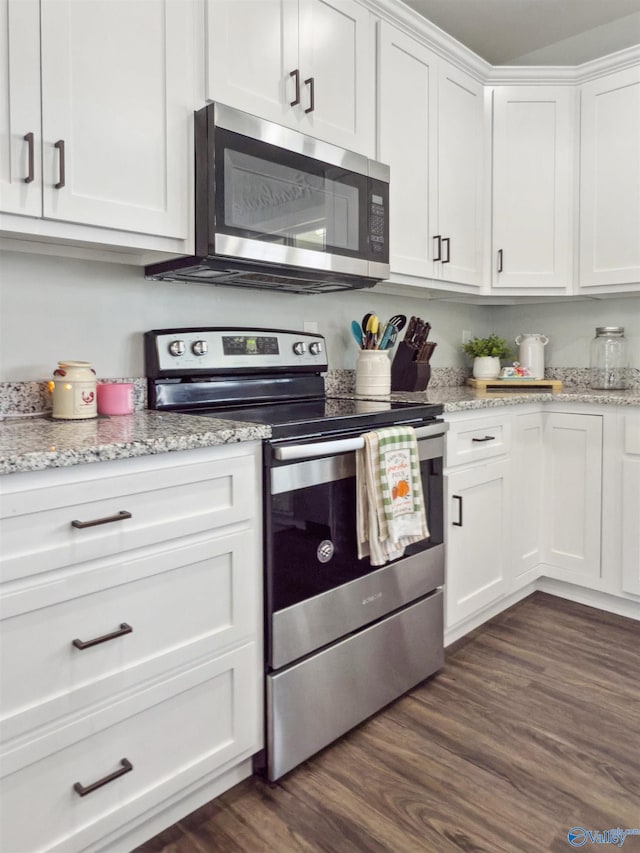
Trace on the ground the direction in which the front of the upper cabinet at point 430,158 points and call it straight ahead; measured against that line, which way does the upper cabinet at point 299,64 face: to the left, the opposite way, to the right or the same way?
the same way

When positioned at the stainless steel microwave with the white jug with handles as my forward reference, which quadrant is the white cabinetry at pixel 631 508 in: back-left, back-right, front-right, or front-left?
front-right

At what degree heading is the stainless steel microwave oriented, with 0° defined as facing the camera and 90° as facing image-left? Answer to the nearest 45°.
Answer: approximately 315°

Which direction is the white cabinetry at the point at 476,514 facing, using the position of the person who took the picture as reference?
facing the viewer and to the right of the viewer

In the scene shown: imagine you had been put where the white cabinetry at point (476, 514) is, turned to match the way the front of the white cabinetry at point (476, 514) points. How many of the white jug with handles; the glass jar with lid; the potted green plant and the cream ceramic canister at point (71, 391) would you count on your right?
1

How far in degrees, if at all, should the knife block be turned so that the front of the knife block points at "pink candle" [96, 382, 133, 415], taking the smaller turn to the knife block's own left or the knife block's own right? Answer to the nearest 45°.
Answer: approximately 90° to the knife block's own right

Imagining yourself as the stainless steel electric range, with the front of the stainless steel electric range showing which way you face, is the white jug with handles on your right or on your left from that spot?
on your left

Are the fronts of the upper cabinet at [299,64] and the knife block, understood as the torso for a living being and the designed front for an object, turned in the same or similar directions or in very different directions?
same or similar directions

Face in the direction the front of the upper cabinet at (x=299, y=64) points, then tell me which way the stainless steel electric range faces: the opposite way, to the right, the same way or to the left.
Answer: the same way

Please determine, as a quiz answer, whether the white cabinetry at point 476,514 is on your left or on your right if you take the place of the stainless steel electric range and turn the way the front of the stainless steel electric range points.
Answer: on your left

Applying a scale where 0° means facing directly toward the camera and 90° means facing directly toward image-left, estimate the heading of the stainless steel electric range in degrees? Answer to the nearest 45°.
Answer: approximately 315°

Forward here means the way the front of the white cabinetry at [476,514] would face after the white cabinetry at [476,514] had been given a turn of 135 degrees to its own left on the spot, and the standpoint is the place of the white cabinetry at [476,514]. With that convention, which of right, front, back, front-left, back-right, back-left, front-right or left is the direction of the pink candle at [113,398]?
back-left

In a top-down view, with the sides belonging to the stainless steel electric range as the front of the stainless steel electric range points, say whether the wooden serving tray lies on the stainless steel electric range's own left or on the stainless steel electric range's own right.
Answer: on the stainless steel electric range's own left
